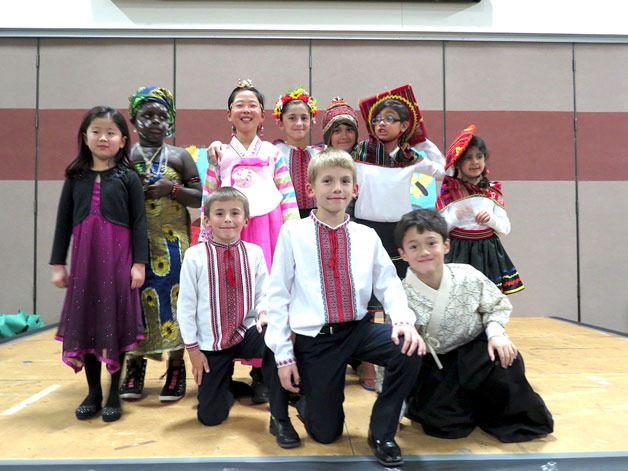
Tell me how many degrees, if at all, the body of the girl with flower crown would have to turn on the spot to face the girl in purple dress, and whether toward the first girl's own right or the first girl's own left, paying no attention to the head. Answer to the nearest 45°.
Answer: approximately 45° to the first girl's own right

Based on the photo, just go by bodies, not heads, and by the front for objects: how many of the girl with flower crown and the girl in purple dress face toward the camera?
2

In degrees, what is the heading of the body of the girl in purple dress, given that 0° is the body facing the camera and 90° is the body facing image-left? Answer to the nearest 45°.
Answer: approximately 0°

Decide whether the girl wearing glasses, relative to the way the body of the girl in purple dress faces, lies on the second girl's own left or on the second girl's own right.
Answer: on the second girl's own left

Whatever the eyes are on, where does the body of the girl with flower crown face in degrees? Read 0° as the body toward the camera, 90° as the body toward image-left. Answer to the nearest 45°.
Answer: approximately 0°

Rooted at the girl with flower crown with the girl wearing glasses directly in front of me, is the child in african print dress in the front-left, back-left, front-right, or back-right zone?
back-right

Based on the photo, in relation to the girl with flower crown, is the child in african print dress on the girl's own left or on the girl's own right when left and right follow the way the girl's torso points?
on the girl's own right
